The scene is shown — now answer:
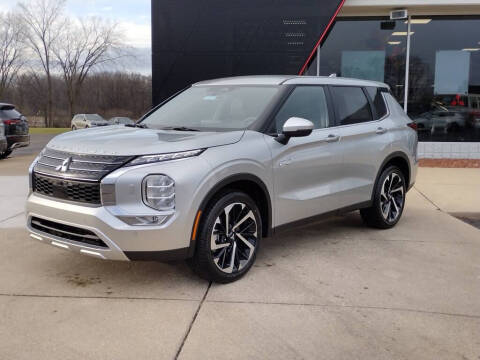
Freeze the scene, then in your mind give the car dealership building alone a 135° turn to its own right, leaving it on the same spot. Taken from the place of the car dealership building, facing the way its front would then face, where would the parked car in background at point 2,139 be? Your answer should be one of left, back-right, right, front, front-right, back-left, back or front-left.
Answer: front-left

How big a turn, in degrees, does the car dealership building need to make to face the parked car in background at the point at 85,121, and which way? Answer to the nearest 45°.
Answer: approximately 135° to its right

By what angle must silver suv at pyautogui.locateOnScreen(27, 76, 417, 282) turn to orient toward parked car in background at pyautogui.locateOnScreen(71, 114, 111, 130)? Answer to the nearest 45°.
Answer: approximately 135° to its right

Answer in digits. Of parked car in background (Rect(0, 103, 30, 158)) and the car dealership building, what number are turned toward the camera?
1

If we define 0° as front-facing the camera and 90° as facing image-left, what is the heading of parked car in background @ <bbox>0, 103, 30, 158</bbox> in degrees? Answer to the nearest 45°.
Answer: approximately 135°

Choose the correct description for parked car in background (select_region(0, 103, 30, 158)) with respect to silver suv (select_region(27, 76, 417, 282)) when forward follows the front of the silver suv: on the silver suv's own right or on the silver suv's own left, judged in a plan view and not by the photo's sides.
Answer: on the silver suv's own right

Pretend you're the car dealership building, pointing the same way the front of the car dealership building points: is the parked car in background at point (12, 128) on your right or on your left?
on your right
